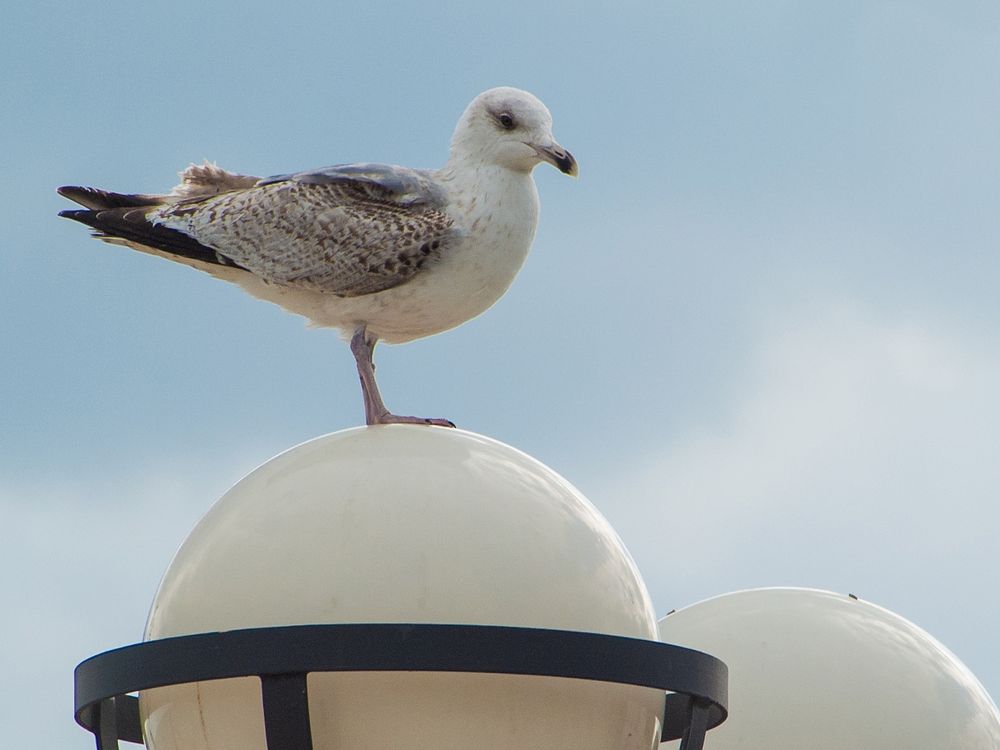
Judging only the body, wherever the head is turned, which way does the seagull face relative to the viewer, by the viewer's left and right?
facing to the right of the viewer
